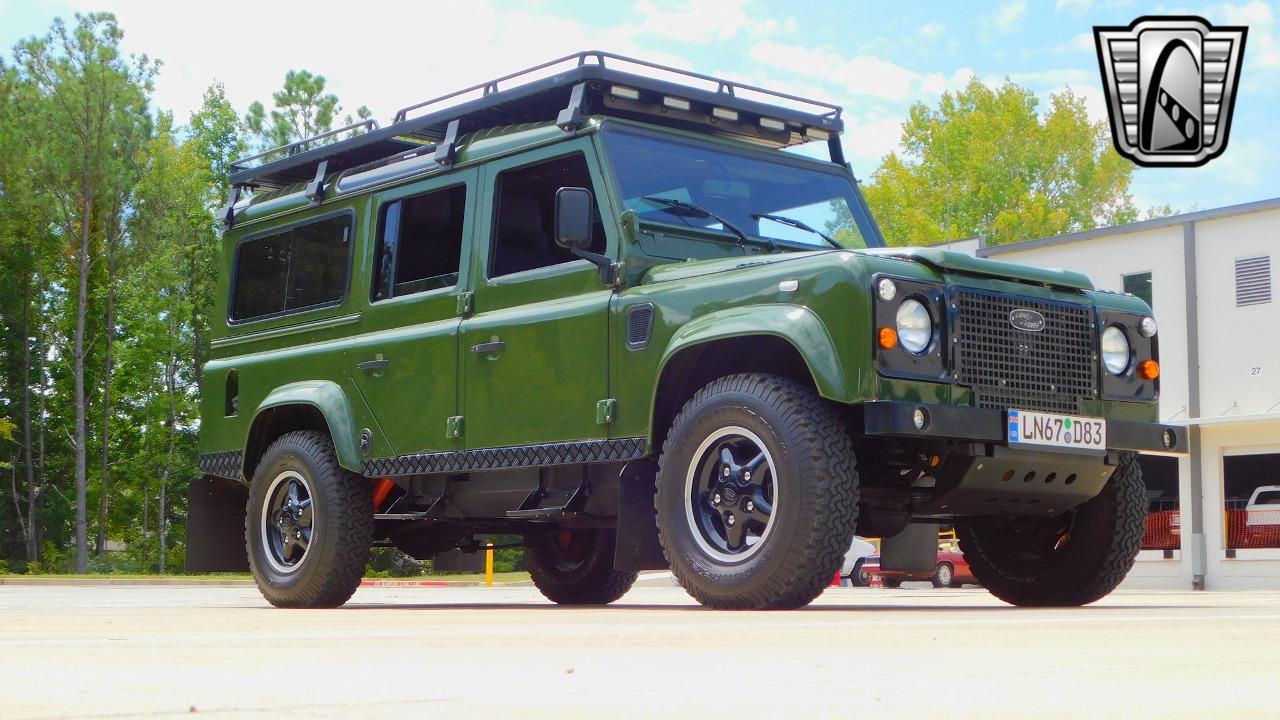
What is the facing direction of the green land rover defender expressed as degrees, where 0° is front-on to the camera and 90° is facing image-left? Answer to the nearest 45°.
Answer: approximately 315°

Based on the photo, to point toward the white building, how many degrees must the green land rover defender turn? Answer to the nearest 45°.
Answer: approximately 90° to its left

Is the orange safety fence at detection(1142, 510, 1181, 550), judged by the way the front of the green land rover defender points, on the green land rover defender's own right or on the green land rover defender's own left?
on the green land rover defender's own left

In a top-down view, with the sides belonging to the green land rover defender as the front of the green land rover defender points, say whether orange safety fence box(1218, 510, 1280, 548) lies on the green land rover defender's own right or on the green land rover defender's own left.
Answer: on the green land rover defender's own left

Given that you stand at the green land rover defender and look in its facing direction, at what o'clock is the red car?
The red car is roughly at 8 o'clock from the green land rover defender.
